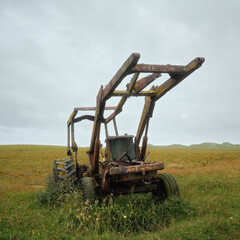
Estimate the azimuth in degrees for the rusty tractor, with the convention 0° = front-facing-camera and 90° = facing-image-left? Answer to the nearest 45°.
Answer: approximately 315°
